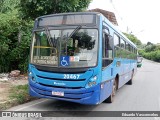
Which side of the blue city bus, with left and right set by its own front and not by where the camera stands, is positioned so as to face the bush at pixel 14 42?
right

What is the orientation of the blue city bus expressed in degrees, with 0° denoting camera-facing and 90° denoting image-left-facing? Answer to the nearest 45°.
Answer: approximately 45°

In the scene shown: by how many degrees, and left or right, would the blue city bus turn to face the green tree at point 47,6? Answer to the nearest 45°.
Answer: approximately 135° to its right
